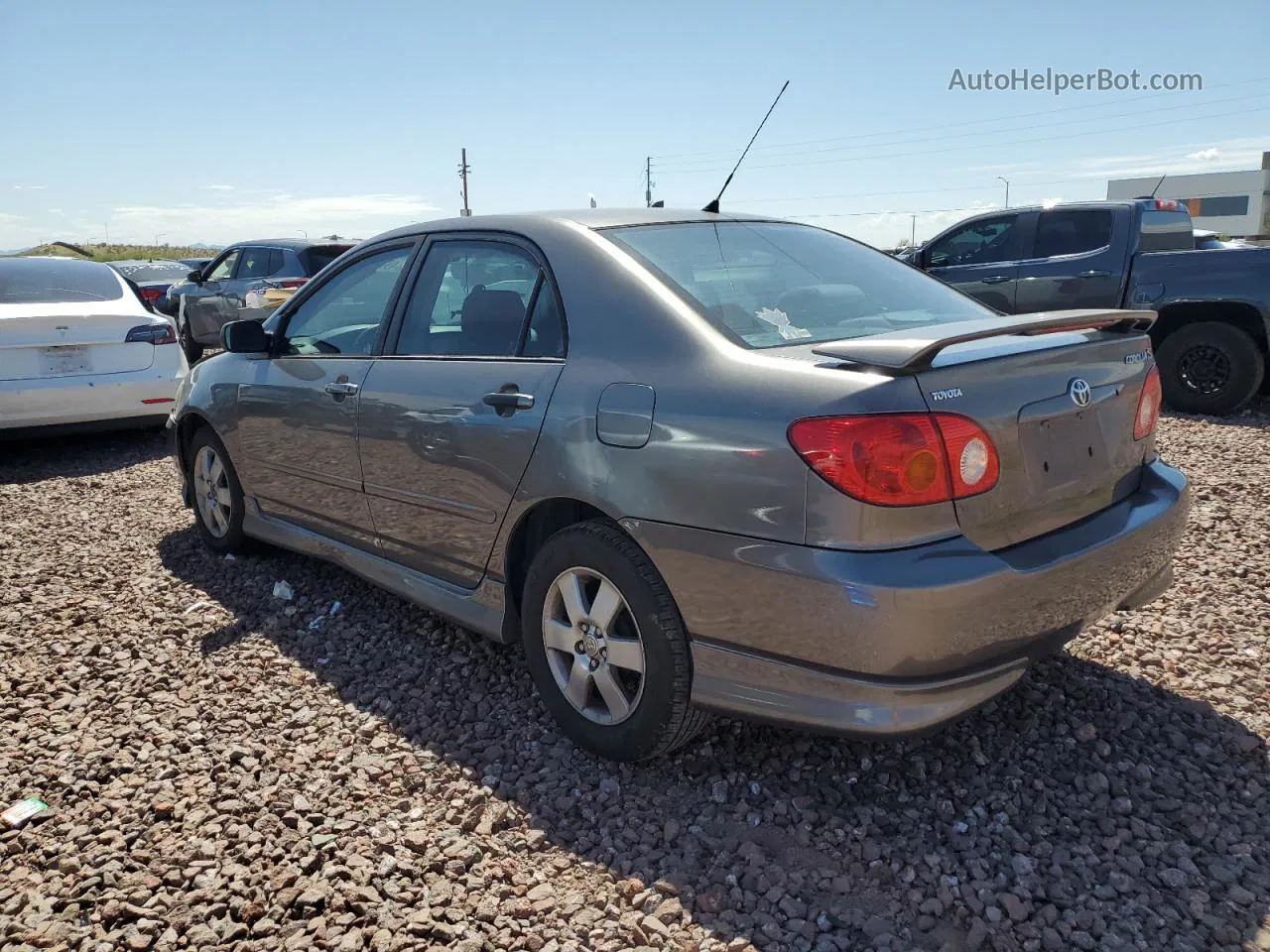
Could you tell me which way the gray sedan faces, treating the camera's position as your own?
facing away from the viewer and to the left of the viewer

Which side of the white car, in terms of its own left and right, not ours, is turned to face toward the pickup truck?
right

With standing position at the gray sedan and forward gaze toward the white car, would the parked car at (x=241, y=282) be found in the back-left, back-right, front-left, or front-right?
front-right

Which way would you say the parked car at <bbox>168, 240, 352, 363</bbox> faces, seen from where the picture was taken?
facing away from the viewer and to the left of the viewer

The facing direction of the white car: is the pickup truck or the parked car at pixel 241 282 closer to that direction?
the parked car

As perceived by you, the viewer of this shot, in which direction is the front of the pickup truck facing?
facing away from the viewer and to the left of the viewer

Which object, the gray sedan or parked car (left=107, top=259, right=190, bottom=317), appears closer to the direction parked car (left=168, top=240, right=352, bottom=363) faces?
the parked car

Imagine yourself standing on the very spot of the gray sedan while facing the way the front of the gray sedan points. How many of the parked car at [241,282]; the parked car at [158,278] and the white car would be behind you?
0

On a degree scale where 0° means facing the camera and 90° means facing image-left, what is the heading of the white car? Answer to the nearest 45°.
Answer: approximately 180°

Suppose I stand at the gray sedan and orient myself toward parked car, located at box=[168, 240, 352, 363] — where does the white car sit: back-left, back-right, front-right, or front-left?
front-left

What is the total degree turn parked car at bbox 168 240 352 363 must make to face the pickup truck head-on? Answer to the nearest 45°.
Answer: approximately 180°

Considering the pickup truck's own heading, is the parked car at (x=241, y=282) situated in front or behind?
in front

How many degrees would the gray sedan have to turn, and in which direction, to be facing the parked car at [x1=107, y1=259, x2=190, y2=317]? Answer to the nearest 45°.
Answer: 0° — it already faces it

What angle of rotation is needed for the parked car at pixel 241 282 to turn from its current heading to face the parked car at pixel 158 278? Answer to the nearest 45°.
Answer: approximately 45° to its right

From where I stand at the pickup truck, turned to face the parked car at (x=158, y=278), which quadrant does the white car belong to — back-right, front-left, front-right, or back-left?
front-left

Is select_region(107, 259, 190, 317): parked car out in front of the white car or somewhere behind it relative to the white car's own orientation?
in front

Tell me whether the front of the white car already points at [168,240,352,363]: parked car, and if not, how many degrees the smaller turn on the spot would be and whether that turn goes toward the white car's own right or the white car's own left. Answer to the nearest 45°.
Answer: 0° — it already faces it

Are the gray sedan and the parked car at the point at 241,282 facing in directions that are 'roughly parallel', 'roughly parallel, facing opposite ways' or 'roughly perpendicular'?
roughly parallel

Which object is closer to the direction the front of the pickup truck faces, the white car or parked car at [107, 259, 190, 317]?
the parked car
